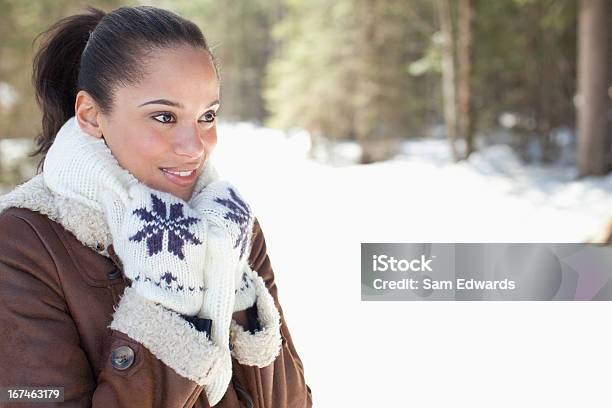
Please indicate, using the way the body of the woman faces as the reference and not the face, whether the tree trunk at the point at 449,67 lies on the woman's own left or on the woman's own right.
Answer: on the woman's own left

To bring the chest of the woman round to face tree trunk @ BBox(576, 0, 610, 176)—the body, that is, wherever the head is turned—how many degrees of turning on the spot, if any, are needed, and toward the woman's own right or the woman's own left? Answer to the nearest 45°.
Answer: approximately 90° to the woman's own left

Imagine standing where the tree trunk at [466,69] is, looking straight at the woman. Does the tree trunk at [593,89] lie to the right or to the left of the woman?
left

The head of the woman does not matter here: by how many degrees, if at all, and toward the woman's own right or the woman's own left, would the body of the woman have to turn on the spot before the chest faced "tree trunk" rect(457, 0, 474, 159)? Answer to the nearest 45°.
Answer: approximately 90° to the woman's own left
